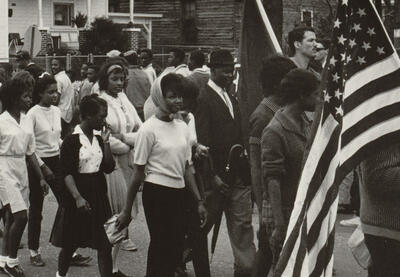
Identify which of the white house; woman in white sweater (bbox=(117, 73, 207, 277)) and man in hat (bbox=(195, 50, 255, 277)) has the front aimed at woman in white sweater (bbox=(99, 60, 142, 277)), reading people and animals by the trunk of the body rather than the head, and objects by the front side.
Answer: the white house

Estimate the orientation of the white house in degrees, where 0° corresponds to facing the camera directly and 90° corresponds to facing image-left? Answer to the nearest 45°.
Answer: approximately 0°

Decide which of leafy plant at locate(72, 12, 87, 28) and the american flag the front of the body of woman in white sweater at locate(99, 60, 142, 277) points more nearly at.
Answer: the american flag

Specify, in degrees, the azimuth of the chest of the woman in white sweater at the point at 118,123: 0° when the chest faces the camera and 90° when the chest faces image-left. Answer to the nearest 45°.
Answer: approximately 315°

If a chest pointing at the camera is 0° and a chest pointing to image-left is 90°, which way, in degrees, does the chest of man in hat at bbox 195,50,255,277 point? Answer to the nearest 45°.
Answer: approximately 315°

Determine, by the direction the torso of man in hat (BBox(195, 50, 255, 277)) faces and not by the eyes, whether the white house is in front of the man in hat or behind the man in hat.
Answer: behind

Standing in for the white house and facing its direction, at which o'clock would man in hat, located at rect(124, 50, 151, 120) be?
The man in hat is roughly at 12 o'clock from the white house.

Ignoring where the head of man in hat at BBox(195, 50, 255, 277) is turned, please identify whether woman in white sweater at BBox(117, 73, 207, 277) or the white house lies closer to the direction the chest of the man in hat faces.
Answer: the woman in white sweater
